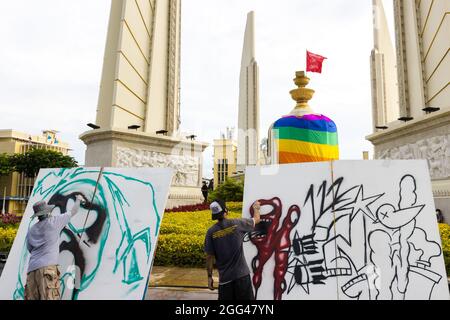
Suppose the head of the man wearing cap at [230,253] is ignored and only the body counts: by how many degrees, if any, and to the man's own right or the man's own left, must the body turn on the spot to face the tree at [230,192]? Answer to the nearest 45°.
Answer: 0° — they already face it

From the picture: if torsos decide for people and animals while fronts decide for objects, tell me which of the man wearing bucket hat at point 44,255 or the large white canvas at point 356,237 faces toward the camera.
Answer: the large white canvas

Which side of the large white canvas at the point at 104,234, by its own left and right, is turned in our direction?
front

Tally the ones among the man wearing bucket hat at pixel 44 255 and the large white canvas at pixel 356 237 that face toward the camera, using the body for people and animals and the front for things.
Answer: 1

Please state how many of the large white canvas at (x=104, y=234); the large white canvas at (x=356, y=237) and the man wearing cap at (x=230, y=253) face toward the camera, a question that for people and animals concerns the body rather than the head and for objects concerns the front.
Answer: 2

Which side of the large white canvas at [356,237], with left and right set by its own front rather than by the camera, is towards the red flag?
back

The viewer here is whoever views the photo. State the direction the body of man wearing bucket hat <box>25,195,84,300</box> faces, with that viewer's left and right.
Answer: facing away from the viewer and to the right of the viewer

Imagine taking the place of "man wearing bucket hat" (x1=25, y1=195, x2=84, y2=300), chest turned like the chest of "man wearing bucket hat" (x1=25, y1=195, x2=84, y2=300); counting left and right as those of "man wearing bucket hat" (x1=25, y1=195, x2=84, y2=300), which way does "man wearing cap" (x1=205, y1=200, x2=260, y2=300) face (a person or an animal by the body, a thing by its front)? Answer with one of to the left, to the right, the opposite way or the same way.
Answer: the same way

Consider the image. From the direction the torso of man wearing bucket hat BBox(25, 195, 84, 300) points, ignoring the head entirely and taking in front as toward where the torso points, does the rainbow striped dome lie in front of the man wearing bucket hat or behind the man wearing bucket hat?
in front

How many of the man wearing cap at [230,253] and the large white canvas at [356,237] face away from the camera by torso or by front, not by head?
1

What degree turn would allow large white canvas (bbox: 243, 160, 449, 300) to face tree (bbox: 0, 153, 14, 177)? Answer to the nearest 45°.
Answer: approximately 135° to its right

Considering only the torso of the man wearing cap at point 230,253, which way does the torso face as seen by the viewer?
away from the camera

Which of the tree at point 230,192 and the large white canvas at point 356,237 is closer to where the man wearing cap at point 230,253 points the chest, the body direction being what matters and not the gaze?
the tree

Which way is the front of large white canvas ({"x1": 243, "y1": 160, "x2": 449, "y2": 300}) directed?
toward the camera

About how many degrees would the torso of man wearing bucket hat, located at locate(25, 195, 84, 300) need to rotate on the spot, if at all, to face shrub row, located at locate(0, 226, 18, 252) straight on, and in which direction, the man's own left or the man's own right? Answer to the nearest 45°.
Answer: approximately 45° to the man's own left

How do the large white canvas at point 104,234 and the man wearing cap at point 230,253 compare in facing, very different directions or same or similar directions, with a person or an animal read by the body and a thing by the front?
very different directions

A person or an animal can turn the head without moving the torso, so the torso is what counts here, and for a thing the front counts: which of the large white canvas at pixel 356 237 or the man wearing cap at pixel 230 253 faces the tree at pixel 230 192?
the man wearing cap

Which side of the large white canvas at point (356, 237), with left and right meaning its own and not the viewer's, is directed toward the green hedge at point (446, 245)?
back
